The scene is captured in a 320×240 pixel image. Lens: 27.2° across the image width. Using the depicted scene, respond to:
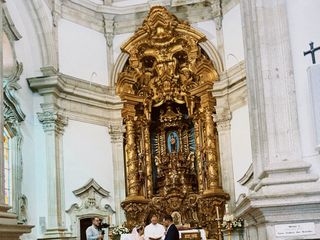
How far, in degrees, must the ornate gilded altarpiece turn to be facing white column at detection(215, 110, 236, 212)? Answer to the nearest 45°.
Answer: approximately 45° to its left

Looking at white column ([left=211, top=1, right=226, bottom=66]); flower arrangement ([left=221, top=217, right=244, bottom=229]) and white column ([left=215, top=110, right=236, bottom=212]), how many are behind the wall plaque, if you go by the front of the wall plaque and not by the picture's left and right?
3

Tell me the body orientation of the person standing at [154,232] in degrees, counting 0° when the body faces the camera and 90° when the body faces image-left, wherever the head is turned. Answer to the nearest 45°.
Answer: approximately 0°

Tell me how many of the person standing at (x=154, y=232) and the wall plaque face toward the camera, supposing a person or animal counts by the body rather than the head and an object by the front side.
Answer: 2
